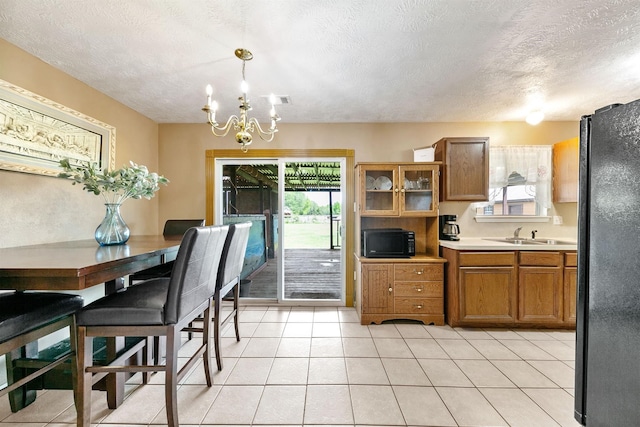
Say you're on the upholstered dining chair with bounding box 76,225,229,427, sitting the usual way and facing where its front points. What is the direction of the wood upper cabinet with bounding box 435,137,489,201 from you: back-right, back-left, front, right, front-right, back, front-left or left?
back

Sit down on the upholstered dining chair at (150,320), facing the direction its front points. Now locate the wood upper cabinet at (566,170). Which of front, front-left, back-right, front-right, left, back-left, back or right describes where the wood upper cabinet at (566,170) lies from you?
back

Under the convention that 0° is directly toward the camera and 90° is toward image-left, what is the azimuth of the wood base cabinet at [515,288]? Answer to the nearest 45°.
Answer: approximately 0°

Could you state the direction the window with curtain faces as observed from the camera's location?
facing the viewer

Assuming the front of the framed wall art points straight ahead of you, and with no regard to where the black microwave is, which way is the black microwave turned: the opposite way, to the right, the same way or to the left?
to the right

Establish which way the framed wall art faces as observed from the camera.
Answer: facing the viewer and to the right of the viewer

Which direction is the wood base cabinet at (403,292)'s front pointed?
toward the camera

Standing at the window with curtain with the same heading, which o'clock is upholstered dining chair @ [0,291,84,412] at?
The upholstered dining chair is roughly at 1 o'clock from the window with curtain.

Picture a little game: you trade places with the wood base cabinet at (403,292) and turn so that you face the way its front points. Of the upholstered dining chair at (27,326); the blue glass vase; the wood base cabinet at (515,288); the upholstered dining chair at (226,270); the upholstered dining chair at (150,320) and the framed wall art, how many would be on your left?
1

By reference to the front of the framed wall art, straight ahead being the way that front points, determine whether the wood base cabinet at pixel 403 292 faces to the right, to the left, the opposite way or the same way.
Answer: to the right

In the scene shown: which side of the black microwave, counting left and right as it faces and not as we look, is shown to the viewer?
front

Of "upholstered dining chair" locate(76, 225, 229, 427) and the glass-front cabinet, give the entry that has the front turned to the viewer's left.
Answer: the upholstered dining chair

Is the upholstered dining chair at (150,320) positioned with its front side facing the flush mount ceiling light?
no

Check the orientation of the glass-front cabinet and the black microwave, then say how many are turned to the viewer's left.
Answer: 0

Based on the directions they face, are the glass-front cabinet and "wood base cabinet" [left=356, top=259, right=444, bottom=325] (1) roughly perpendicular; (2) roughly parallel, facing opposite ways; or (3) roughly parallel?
roughly parallel

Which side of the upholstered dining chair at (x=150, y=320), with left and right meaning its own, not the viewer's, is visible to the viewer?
left
